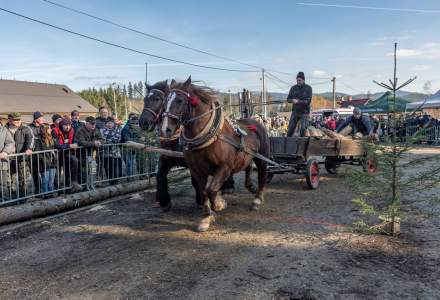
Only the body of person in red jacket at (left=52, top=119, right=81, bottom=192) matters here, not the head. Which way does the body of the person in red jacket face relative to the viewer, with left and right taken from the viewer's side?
facing the viewer and to the right of the viewer

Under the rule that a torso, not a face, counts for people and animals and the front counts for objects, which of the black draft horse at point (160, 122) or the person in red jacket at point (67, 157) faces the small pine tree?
the person in red jacket

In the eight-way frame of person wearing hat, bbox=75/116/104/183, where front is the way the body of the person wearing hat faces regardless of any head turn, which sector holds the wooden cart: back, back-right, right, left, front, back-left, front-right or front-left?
front-left

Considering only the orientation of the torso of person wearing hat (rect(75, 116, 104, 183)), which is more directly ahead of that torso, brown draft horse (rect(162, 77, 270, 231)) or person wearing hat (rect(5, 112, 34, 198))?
the brown draft horse

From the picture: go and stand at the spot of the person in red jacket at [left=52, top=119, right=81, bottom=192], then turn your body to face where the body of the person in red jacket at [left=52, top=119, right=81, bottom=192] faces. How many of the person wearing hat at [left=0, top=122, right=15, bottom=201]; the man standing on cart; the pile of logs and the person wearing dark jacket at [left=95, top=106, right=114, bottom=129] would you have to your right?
1

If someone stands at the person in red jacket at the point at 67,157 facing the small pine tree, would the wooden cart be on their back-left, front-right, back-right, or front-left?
front-left

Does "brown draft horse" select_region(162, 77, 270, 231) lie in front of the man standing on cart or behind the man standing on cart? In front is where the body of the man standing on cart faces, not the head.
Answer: in front

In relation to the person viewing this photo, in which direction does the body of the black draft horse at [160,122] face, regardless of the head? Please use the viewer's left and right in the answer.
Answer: facing the viewer and to the left of the viewer

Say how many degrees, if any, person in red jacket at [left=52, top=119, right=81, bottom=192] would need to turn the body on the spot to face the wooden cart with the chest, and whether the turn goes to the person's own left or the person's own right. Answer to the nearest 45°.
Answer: approximately 45° to the person's own left

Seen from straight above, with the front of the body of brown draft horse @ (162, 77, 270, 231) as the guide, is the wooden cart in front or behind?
behind

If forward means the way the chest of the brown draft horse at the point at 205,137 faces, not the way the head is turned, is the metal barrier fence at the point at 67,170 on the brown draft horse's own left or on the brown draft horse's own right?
on the brown draft horse's own right

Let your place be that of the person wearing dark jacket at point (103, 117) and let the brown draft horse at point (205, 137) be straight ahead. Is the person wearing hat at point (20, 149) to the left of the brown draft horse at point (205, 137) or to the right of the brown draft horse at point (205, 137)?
right

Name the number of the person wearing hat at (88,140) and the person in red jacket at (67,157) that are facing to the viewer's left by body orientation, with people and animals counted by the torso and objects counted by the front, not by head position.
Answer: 0

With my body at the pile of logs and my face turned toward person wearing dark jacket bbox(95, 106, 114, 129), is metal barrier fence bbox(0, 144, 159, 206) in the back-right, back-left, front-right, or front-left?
front-left

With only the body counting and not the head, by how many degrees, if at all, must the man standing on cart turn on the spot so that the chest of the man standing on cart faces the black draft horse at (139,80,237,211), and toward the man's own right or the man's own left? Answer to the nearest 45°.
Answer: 0° — they already face it
